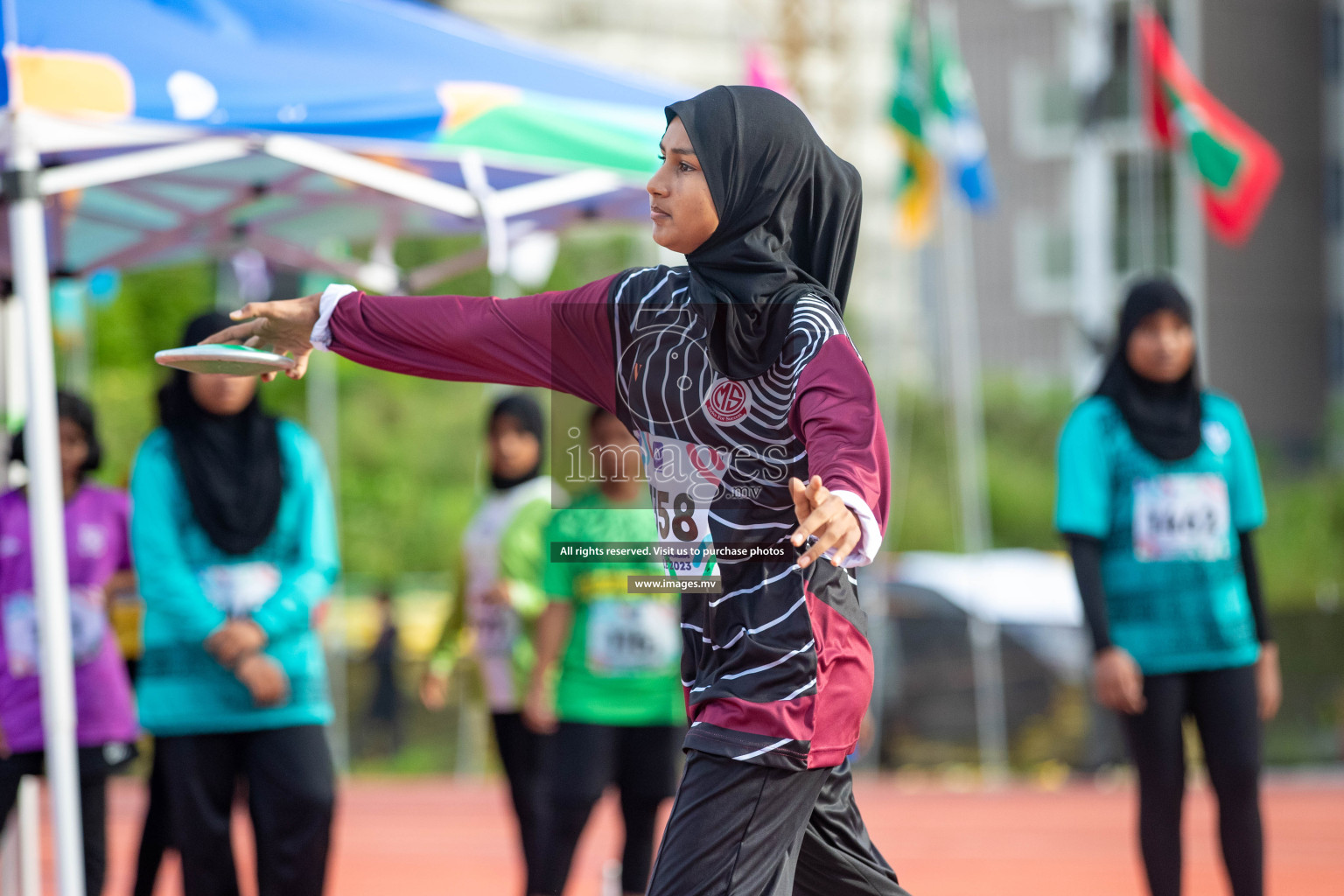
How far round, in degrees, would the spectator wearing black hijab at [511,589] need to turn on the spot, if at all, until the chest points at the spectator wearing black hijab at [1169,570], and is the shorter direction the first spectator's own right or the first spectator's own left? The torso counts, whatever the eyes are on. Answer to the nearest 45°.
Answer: approximately 90° to the first spectator's own left

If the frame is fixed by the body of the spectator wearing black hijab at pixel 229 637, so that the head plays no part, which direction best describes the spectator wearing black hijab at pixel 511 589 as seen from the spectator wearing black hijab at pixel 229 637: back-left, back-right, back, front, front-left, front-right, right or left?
back-left

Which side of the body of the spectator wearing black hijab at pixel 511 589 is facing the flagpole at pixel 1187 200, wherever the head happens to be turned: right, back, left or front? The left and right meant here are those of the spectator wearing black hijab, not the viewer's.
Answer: back

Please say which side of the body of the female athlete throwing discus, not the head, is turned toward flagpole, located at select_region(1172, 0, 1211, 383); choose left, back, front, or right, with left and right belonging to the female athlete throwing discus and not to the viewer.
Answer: back

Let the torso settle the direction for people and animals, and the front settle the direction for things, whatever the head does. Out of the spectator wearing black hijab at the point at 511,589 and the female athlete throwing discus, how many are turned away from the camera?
0

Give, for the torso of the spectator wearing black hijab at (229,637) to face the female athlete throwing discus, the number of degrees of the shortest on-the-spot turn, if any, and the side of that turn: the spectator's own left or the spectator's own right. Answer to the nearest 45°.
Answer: approximately 45° to the spectator's own left

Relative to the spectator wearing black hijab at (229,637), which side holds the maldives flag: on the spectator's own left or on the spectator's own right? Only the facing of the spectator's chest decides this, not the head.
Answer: on the spectator's own left

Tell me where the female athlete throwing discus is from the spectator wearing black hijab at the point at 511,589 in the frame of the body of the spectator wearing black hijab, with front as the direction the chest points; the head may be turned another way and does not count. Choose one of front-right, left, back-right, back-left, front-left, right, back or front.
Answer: front-left

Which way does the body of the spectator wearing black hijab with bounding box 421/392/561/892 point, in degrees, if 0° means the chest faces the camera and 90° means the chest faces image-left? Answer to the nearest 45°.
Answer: approximately 45°

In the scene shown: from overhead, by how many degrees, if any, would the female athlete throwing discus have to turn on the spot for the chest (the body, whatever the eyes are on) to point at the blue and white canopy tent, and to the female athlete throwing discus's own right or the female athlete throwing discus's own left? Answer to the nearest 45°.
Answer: approximately 90° to the female athlete throwing discus's own right

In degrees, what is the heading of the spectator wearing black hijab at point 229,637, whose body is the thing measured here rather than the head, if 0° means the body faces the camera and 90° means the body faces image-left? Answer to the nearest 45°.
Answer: approximately 0°

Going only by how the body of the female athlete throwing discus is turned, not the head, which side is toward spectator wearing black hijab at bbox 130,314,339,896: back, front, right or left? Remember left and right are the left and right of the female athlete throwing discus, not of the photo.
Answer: right
